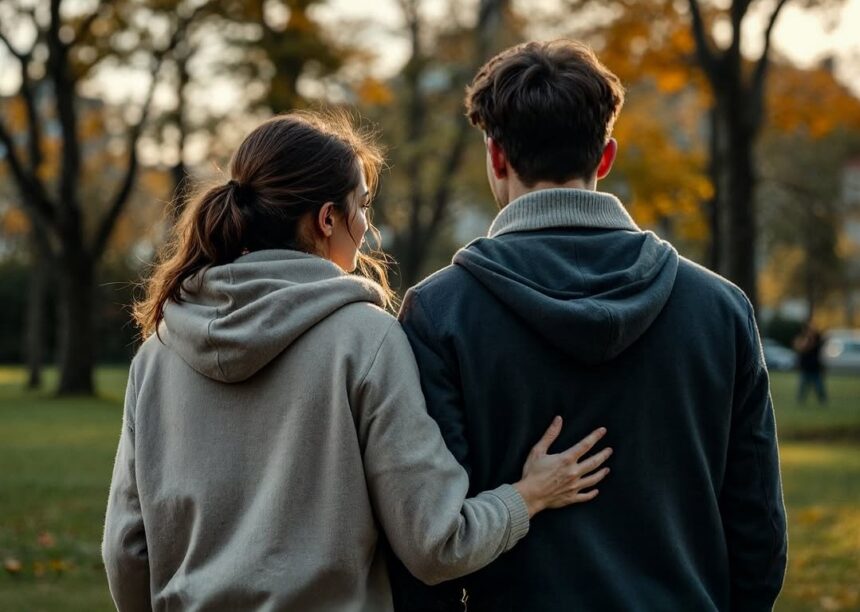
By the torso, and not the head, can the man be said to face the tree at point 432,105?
yes

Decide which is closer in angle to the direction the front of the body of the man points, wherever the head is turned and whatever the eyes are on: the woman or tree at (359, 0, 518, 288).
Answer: the tree

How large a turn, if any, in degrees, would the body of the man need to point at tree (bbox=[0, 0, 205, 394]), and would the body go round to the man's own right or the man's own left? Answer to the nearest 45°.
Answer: approximately 45° to the man's own left

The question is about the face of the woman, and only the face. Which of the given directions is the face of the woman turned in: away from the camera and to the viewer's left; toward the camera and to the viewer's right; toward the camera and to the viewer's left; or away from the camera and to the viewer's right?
away from the camera and to the viewer's right

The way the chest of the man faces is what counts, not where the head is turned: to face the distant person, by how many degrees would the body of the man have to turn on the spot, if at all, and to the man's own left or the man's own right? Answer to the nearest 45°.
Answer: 0° — they already face them

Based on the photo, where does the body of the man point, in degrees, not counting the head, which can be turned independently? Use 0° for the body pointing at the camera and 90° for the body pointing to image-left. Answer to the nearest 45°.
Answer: approximately 180°

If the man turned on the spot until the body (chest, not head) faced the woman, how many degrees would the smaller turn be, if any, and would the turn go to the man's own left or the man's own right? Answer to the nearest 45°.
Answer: approximately 90° to the man's own left

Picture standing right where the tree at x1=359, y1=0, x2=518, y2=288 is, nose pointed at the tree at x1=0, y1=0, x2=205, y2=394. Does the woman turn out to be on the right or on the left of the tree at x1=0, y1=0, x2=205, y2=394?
left
